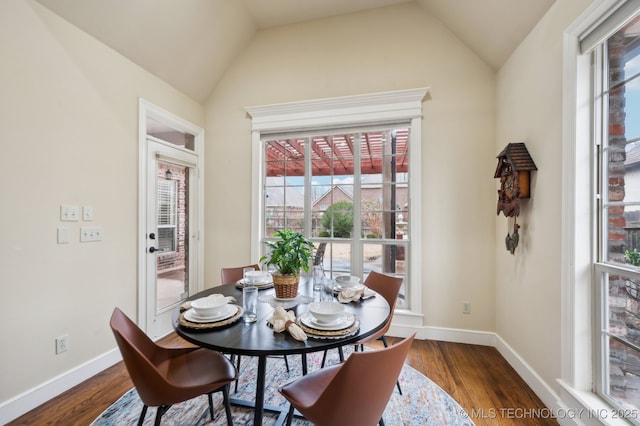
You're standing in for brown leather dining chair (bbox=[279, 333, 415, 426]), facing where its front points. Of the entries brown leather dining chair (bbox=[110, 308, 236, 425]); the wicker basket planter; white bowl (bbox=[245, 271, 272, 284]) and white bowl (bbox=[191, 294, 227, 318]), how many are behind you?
0

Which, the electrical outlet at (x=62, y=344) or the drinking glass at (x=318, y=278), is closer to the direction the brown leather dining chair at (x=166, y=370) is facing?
the drinking glass

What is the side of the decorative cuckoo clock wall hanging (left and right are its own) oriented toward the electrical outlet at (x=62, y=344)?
front

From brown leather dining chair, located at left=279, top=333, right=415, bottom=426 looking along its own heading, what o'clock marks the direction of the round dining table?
The round dining table is roughly at 11 o'clock from the brown leather dining chair.

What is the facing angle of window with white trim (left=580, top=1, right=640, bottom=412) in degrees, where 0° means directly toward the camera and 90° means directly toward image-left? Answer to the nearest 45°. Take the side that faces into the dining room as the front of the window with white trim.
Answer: approximately 45°

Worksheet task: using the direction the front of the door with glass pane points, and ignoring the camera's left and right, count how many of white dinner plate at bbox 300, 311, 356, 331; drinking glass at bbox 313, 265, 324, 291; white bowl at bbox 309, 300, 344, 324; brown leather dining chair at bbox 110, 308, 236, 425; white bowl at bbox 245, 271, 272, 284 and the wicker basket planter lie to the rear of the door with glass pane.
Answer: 0

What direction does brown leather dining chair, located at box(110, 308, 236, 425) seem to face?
to the viewer's right

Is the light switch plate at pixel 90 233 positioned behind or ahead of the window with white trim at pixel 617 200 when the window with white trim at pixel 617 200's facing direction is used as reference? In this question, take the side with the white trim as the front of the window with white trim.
ahead

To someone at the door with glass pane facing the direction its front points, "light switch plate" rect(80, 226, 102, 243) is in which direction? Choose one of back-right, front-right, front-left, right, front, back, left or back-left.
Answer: right

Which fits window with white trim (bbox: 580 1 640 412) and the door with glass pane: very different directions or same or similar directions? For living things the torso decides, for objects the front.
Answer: very different directions

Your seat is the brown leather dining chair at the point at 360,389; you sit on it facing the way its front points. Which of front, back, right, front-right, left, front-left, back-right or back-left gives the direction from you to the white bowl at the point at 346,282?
front-right

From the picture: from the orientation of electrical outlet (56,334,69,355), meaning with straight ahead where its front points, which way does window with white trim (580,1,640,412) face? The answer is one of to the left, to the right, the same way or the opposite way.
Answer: the opposite way

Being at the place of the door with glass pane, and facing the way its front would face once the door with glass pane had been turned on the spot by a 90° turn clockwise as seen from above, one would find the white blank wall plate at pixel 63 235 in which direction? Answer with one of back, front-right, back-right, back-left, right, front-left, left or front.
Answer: front

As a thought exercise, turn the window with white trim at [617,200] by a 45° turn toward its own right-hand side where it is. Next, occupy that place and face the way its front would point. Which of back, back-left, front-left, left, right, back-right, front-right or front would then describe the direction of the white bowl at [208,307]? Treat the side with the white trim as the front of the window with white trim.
front-left

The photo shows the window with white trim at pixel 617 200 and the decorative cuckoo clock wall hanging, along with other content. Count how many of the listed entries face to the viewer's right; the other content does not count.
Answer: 0

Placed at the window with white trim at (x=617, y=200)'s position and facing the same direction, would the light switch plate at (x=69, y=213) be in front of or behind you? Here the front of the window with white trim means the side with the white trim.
in front

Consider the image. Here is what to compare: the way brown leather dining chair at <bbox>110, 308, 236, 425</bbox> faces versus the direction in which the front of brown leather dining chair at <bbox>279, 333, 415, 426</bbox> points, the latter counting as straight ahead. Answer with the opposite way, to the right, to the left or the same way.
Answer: to the right

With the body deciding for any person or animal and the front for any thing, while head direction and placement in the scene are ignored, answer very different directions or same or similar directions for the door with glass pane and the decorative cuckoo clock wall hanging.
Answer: very different directions

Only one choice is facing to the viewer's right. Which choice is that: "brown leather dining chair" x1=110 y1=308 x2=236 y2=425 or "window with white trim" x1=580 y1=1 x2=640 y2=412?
the brown leather dining chair

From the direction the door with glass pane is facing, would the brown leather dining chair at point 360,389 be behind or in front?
in front

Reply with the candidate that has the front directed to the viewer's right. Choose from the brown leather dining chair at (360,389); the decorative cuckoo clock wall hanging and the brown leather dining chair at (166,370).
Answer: the brown leather dining chair at (166,370)

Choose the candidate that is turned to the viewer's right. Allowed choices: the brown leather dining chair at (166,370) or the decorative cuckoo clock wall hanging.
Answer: the brown leather dining chair
